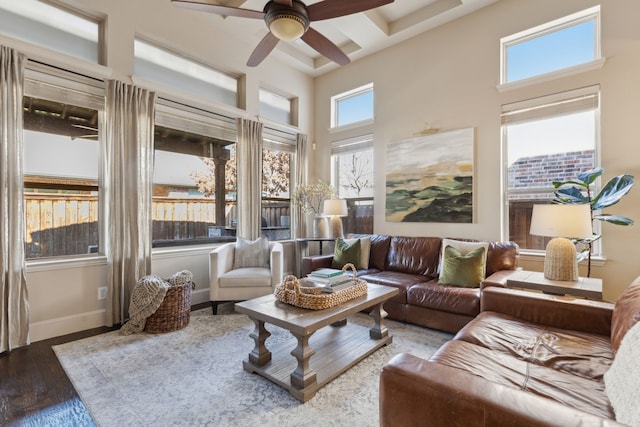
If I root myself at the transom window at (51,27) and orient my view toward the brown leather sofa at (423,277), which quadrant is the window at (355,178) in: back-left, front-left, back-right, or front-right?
front-left

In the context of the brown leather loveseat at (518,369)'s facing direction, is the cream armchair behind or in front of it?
in front

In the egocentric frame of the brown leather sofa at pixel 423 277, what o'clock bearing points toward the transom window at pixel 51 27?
The transom window is roughly at 1 o'clock from the brown leather sofa.

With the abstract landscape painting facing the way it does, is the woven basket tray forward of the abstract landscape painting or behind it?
forward

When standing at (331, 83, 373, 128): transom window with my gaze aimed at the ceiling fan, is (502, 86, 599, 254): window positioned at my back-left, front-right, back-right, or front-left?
front-left

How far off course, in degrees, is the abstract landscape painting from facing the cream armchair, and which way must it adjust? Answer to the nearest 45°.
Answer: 0° — it already faces it

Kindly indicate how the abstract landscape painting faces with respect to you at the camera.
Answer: facing the viewer and to the left of the viewer

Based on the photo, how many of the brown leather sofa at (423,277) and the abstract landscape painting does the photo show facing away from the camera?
0

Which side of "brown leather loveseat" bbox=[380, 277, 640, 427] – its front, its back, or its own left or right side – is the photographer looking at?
left

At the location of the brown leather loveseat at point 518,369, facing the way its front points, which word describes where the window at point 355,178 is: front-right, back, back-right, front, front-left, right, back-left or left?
front-right

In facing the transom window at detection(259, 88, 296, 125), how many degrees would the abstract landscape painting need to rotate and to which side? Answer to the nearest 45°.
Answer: approximately 45° to its right

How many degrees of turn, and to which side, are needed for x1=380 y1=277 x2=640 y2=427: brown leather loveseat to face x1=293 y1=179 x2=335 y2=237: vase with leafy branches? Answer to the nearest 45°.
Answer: approximately 45° to its right

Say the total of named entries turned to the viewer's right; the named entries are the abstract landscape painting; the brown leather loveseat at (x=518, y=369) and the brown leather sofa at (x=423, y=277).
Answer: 0

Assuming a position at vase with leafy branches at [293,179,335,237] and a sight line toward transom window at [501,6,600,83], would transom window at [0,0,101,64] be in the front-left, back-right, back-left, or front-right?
back-right

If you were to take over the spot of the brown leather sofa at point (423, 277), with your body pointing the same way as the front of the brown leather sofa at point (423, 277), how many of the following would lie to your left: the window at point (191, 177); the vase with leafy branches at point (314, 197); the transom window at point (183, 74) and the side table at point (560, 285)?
1

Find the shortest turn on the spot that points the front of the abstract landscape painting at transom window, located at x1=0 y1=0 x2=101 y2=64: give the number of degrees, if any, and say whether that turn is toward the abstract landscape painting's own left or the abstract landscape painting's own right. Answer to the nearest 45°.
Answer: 0° — it already faces it
